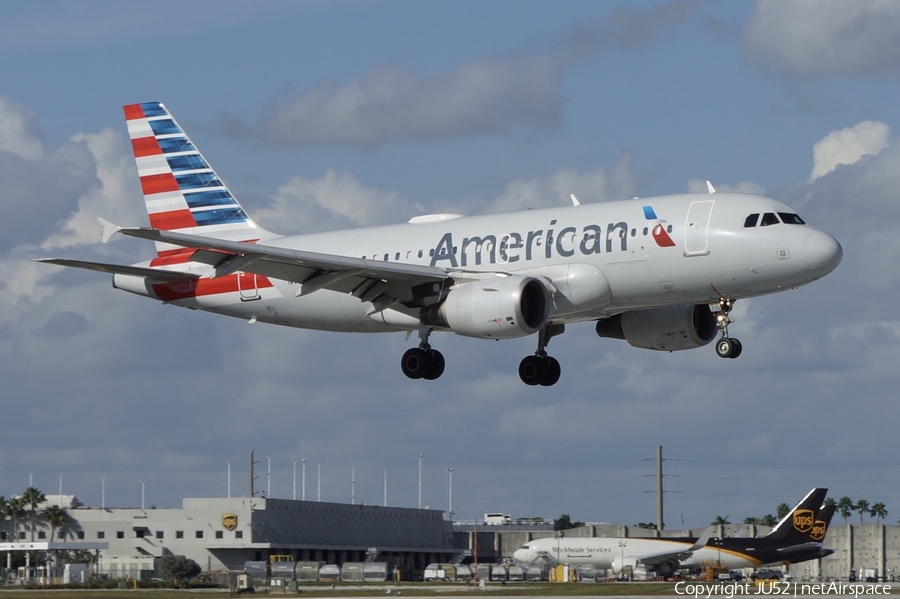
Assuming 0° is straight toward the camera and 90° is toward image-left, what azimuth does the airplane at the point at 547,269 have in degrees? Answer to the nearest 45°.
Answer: approximately 315°
